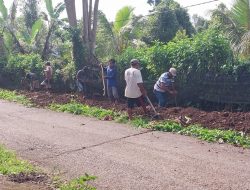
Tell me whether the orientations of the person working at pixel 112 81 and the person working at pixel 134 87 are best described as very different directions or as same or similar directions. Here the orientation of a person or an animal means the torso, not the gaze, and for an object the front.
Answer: very different directions

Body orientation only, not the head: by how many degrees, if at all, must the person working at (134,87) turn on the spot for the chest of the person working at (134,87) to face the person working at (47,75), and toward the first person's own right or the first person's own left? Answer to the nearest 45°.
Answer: approximately 90° to the first person's own left

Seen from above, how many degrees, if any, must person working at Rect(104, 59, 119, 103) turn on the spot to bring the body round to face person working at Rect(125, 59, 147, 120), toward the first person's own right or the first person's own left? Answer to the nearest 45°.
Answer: approximately 45° to the first person's own left

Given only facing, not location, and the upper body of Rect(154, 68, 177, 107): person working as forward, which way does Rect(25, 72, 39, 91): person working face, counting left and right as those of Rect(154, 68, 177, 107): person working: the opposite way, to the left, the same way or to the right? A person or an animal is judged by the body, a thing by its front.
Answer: the opposite way

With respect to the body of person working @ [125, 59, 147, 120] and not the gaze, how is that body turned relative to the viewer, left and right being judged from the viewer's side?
facing away from the viewer and to the right of the viewer

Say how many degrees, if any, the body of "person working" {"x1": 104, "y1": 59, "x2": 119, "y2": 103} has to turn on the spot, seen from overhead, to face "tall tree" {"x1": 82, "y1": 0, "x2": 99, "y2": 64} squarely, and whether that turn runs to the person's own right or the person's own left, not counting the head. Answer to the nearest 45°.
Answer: approximately 135° to the person's own right
